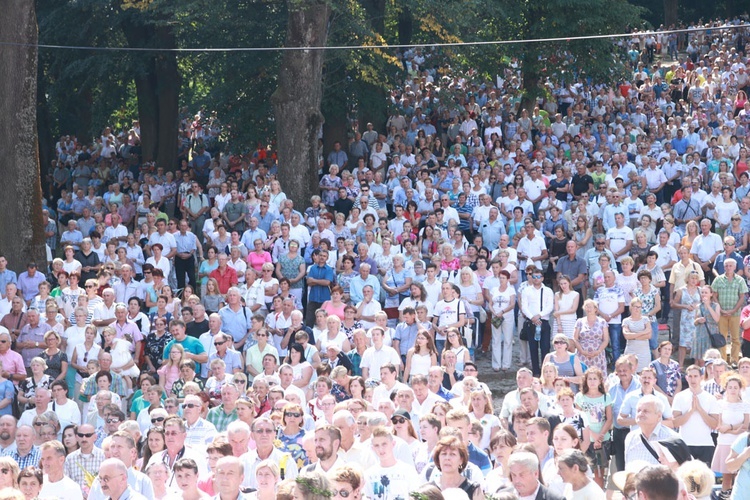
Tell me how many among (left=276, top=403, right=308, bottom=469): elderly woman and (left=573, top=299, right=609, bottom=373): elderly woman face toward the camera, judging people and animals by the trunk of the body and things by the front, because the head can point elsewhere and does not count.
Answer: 2

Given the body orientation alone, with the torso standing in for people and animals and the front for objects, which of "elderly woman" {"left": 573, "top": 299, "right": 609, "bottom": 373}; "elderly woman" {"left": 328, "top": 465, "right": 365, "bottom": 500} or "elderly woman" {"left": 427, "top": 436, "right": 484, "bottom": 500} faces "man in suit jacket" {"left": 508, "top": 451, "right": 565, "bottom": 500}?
"elderly woman" {"left": 573, "top": 299, "right": 609, "bottom": 373}

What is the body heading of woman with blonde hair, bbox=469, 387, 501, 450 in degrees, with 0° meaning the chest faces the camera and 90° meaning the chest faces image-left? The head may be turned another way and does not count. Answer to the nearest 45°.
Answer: approximately 45°

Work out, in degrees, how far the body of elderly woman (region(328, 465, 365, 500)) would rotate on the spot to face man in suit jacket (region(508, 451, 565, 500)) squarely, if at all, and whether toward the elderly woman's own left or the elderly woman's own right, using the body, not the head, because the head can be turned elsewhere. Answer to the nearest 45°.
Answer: approximately 135° to the elderly woman's own left

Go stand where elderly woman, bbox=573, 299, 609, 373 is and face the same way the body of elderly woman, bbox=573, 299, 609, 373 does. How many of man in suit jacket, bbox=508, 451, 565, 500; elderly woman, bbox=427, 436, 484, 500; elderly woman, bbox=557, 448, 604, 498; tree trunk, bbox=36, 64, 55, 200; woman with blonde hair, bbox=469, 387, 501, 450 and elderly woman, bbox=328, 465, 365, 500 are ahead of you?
5

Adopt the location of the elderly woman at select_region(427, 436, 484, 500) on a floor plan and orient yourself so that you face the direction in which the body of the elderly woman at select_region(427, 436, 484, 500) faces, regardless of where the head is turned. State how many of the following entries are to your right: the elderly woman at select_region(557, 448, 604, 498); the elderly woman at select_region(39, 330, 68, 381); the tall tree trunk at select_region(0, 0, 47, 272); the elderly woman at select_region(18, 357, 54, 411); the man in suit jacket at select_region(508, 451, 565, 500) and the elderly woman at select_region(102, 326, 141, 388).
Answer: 4

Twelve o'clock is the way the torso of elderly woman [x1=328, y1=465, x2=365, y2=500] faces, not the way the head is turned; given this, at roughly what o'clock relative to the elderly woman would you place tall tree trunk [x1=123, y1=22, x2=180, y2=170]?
The tall tree trunk is roughly at 4 o'clock from the elderly woman.

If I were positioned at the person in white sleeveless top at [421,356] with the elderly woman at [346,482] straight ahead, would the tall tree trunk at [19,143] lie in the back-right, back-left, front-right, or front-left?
back-right

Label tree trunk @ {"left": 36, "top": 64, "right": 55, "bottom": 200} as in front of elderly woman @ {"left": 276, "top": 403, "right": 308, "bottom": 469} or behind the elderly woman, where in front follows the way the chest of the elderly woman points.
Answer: behind

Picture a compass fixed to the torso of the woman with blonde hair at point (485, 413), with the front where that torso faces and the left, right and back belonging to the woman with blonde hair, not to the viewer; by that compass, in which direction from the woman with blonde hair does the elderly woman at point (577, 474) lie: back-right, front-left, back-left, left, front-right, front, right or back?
front-left

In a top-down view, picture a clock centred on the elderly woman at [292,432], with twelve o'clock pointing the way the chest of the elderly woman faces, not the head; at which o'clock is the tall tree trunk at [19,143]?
The tall tree trunk is roughly at 5 o'clock from the elderly woman.

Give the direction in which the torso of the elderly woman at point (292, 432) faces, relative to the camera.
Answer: toward the camera

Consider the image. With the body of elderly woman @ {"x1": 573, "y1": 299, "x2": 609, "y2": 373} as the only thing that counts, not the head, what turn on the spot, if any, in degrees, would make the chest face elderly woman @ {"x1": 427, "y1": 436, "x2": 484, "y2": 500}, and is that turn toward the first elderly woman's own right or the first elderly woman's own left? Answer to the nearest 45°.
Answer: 0° — they already face them

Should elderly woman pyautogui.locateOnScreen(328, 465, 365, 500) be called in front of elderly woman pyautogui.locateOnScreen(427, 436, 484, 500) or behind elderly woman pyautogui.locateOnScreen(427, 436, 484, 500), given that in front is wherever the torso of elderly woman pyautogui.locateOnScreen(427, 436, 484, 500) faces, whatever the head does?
in front

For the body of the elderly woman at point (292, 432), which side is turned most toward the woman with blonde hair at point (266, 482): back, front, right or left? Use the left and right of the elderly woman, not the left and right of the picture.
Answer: front

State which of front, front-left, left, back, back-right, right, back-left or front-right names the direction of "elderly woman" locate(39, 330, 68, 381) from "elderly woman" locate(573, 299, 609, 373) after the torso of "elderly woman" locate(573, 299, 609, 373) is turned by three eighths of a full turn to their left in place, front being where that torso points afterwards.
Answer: back-left

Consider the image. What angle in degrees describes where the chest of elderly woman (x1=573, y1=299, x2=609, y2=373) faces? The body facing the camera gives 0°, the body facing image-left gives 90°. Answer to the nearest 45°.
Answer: approximately 0°

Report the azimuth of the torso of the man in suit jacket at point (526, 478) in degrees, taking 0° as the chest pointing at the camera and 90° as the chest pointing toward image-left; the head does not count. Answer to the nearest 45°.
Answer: approximately 45°

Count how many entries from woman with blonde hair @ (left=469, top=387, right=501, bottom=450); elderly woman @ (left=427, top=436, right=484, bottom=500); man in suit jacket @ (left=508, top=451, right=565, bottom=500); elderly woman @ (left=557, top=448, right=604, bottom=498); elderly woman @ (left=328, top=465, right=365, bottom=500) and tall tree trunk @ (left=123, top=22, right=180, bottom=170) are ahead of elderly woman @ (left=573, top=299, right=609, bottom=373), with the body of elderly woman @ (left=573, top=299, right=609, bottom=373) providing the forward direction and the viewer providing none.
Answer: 5
